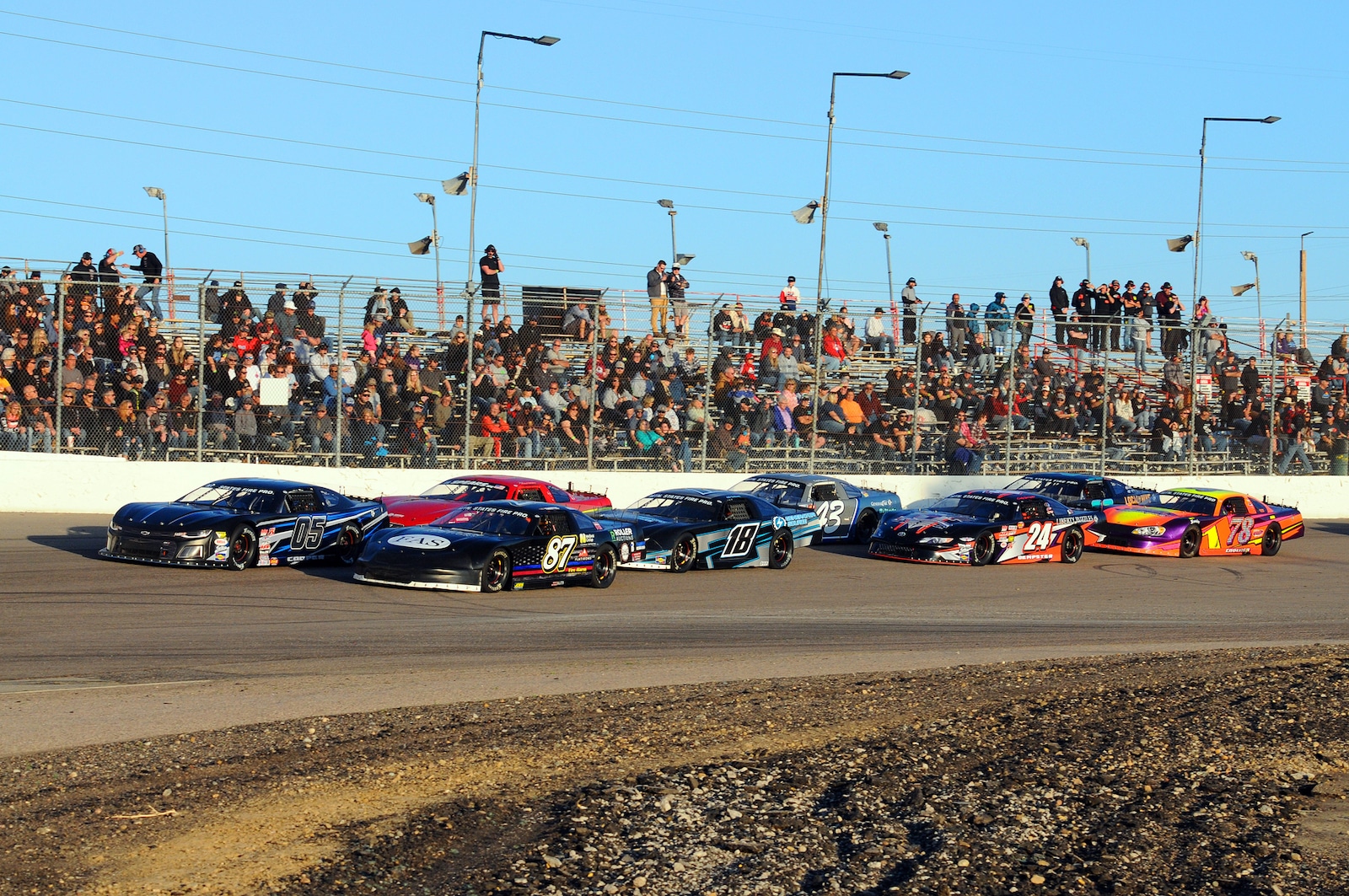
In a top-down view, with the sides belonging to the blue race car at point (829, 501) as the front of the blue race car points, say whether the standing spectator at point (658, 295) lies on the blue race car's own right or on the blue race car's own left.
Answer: on the blue race car's own right

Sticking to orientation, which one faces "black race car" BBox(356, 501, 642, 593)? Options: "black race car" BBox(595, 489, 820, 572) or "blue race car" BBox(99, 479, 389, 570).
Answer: "black race car" BBox(595, 489, 820, 572)

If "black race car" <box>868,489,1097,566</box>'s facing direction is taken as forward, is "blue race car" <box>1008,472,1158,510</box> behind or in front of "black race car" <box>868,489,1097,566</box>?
behind

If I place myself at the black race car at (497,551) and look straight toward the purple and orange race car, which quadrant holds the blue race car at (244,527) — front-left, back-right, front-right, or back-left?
back-left

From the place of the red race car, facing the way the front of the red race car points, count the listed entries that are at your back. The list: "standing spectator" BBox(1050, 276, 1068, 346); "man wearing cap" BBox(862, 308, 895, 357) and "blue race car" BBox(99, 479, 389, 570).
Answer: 2

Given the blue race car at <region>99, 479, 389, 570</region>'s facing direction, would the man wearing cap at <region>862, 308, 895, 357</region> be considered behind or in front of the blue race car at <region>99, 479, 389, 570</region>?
behind

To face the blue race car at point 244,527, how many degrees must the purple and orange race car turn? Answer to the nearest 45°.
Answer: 0° — it already faces it

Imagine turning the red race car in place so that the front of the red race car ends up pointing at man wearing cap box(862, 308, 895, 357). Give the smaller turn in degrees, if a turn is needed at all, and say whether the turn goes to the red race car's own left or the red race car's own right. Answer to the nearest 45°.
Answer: approximately 180°

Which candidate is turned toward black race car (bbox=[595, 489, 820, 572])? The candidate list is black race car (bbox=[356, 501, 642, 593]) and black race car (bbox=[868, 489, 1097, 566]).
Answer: black race car (bbox=[868, 489, 1097, 566])

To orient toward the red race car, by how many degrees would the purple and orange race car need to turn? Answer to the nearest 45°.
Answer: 0° — it already faces it

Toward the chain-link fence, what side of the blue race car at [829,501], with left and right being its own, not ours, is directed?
right
